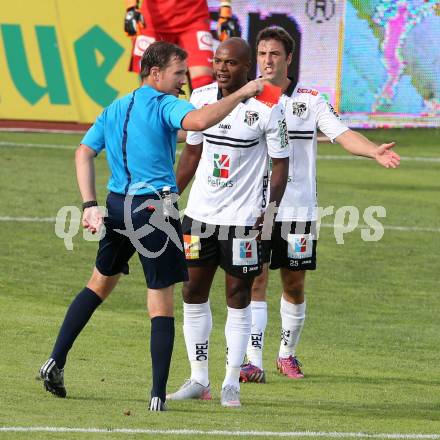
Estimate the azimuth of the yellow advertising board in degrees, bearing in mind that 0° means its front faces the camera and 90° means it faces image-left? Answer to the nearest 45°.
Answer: approximately 0°

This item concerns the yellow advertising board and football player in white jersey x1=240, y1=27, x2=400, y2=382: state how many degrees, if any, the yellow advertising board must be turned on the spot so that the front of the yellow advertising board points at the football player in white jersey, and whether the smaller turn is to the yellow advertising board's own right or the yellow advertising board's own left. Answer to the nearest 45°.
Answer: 0° — it already faces them

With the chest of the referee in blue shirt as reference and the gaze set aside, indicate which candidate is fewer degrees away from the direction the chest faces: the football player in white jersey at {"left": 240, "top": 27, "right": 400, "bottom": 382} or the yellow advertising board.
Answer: the football player in white jersey

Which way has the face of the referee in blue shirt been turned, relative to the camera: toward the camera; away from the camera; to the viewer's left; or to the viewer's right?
to the viewer's right

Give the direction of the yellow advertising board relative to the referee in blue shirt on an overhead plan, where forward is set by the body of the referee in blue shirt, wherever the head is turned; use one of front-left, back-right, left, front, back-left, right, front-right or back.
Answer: front-left

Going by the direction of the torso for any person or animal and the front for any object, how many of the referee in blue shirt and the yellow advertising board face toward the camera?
1

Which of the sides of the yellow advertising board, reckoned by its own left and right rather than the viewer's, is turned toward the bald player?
front

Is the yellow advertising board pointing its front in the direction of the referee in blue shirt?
yes

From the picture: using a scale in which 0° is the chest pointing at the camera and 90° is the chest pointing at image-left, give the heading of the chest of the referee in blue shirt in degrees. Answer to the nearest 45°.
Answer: approximately 225°
